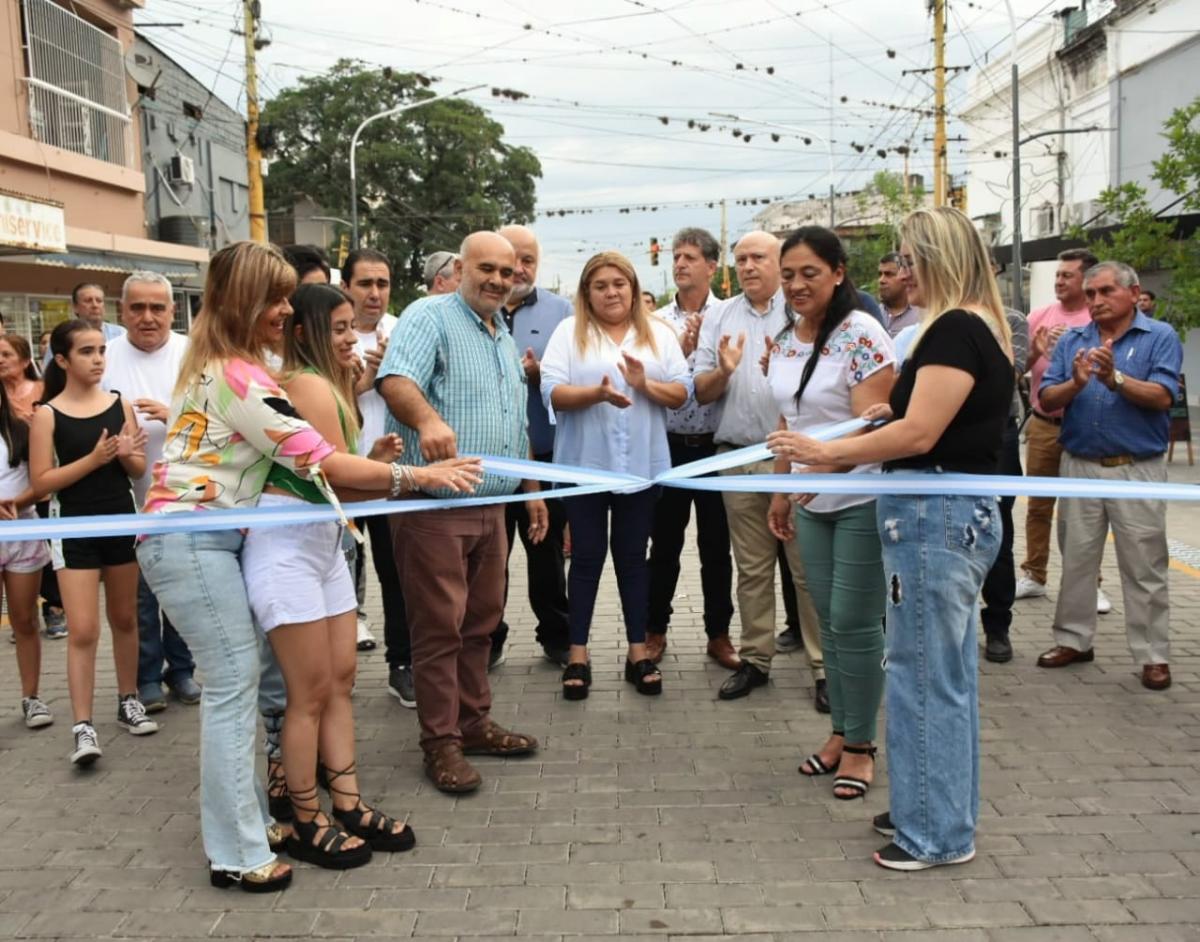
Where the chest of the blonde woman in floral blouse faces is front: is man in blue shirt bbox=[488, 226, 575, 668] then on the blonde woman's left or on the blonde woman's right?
on the blonde woman's left

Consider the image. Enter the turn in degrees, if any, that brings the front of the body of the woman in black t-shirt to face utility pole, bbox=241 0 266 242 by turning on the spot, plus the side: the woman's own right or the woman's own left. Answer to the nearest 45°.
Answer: approximately 45° to the woman's own right

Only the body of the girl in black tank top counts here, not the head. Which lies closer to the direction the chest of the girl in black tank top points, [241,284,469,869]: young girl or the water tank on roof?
the young girl

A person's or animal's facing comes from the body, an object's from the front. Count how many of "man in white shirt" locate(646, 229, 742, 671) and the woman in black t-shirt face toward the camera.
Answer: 1

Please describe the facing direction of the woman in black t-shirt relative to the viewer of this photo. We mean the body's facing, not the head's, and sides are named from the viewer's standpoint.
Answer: facing to the left of the viewer

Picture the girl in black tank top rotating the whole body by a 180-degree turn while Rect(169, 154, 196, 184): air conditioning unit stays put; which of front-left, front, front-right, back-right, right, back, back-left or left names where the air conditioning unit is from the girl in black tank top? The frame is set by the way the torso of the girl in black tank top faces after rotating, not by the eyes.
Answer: front-right

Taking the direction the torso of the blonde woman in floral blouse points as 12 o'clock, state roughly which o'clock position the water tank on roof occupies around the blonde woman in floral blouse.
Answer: The water tank on roof is roughly at 9 o'clock from the blonde woman in floral blouse.

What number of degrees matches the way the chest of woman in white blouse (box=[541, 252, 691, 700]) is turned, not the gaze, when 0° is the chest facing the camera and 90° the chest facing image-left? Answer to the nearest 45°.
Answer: approximately 0°

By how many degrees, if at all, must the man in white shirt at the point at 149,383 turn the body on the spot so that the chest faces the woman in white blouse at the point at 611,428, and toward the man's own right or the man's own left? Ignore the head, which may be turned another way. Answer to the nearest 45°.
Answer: approximately 90° to the man's own left

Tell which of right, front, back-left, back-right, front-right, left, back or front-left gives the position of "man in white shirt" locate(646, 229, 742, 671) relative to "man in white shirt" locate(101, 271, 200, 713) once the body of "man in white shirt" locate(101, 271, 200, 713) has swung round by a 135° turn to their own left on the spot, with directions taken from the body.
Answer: front-right

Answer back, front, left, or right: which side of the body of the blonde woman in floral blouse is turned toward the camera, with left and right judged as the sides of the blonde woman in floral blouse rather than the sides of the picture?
right
